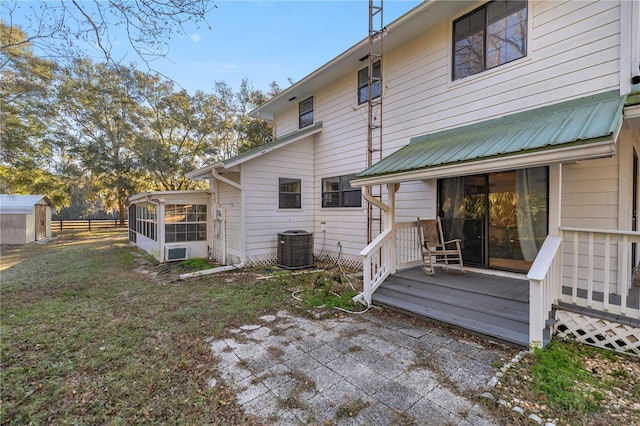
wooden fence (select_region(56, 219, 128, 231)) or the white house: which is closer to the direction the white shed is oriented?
the white house

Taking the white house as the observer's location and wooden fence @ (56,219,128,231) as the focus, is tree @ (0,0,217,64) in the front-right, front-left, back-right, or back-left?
front-left

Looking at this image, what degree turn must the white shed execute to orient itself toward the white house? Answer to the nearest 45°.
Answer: approximately 45° to its right

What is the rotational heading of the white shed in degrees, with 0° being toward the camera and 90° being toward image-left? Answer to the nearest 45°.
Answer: approximately 315°
